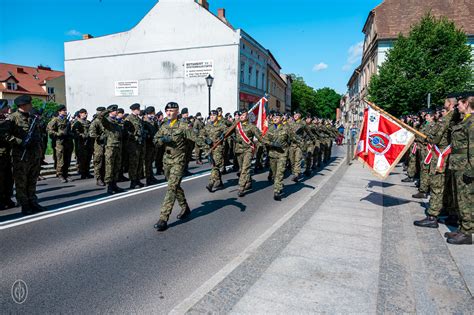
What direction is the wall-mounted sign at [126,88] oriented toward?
toward the camera

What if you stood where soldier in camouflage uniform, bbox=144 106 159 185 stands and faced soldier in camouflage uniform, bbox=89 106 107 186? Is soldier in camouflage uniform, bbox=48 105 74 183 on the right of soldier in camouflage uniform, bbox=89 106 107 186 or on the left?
right

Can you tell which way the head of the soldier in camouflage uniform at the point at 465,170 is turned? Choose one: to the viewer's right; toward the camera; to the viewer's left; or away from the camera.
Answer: to the viewer's left

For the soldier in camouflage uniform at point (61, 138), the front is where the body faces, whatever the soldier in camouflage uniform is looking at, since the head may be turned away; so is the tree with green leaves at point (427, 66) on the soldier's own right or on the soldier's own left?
on the soldier's own left

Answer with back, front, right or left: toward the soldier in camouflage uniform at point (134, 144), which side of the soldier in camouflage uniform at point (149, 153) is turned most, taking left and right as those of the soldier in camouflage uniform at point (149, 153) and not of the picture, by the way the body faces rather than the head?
right

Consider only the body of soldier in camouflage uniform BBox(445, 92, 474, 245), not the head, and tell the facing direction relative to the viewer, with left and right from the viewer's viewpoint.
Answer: facing to the left of the viewer

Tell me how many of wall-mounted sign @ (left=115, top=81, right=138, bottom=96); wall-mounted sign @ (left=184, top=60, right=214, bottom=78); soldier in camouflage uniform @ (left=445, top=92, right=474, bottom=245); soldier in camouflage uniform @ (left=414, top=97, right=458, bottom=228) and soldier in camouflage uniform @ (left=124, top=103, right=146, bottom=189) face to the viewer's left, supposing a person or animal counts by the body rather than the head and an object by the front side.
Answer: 2

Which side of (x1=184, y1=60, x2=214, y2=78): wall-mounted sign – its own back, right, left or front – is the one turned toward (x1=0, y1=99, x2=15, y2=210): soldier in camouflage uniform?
front

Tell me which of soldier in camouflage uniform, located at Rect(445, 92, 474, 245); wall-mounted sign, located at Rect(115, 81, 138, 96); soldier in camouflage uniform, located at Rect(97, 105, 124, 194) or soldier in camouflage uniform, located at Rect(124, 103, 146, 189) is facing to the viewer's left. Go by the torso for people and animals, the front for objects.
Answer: soldier in camouflage uniform, located at Rect(445, 92, 474, 245)

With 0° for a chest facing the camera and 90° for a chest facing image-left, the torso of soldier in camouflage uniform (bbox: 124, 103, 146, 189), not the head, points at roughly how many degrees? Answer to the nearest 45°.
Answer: approximately 315°

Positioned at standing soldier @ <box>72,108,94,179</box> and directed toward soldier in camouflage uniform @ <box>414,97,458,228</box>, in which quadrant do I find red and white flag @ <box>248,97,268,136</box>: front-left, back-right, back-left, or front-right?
front-left
